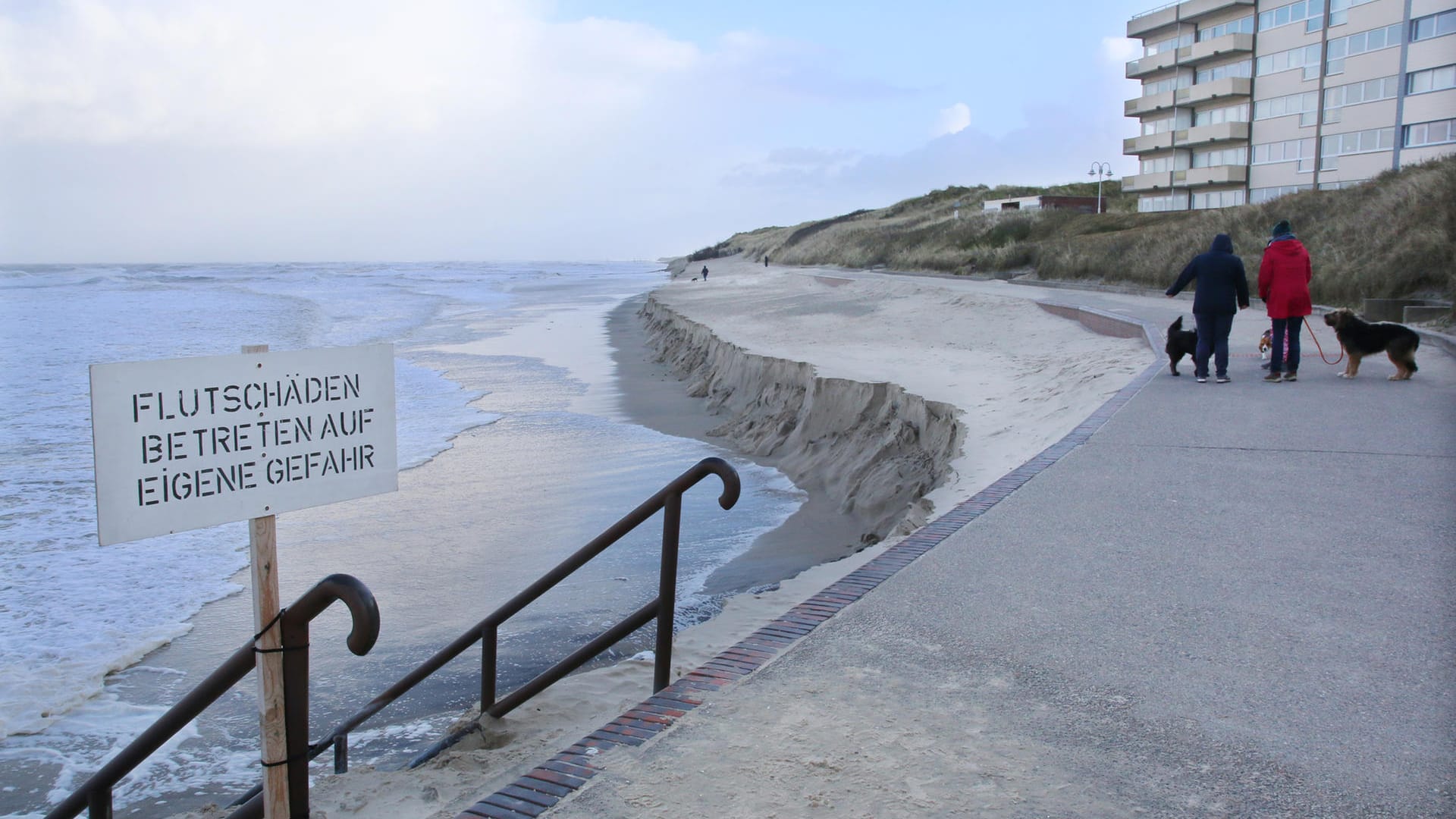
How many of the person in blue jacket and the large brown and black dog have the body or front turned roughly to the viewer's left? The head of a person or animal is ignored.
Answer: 1

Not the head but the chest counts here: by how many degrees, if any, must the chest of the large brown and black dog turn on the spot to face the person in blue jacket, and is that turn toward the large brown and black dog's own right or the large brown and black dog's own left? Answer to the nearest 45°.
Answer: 0° — it already faces them

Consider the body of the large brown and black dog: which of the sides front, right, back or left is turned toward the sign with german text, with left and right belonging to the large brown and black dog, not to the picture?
left

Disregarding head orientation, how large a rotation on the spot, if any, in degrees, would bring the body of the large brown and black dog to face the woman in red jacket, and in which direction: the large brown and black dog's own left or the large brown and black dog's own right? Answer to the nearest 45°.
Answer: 0° — it already faces them

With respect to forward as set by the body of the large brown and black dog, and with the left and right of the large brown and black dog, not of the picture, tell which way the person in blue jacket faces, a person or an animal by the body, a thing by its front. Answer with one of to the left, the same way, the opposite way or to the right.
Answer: to the right

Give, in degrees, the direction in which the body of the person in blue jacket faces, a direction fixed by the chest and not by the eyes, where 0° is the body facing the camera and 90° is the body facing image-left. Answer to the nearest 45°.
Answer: approximately 180°

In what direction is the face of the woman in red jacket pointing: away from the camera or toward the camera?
away from the camera

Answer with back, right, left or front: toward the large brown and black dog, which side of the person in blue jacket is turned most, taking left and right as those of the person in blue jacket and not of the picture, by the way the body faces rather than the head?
right

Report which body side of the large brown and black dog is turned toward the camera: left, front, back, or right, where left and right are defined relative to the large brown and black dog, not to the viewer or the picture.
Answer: left

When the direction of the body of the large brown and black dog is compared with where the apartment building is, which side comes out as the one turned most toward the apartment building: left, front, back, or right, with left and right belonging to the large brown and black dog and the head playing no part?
right

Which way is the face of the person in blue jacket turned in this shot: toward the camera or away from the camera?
away from the camera

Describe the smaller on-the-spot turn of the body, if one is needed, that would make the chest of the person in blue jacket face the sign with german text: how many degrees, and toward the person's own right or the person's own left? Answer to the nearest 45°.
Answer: approximately 180°

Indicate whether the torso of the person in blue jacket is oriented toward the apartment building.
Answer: yes

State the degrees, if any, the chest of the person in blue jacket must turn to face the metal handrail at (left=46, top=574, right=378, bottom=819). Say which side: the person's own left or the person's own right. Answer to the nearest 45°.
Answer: approximately 180°

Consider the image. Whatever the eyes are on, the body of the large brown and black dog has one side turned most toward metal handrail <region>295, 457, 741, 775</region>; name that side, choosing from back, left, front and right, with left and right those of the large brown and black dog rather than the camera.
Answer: left
